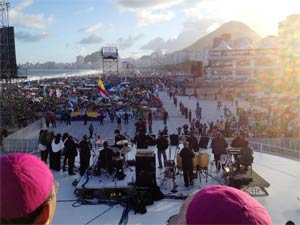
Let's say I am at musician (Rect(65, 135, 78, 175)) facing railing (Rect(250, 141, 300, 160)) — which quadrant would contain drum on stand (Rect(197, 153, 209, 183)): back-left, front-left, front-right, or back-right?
front-right

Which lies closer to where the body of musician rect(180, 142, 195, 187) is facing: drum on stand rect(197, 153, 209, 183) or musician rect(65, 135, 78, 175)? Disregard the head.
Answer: the drum on stand

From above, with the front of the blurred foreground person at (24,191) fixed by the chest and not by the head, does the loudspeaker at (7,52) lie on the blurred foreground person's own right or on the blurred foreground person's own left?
on the blurred foreground person's own left

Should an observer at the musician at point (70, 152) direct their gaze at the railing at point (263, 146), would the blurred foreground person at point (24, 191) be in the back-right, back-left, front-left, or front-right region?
back-right

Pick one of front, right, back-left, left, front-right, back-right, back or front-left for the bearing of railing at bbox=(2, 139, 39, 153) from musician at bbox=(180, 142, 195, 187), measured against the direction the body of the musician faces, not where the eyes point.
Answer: front-left

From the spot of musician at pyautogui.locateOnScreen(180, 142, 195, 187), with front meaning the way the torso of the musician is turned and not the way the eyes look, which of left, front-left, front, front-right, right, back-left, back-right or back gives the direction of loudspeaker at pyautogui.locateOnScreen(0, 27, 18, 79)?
front-left

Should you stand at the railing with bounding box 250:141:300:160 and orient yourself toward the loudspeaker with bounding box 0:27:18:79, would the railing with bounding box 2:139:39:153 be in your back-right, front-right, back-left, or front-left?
front-left

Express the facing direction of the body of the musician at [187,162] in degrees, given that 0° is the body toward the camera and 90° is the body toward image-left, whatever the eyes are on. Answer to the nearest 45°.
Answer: approximately 180°

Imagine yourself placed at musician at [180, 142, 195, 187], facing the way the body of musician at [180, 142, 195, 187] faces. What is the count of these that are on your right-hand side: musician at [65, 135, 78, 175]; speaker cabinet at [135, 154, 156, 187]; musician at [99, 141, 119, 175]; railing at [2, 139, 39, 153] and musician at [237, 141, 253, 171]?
1

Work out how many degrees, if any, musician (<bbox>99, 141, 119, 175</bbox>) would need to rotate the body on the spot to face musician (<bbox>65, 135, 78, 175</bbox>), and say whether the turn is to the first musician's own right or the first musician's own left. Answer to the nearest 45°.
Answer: approximately 90° to the first musician's own left

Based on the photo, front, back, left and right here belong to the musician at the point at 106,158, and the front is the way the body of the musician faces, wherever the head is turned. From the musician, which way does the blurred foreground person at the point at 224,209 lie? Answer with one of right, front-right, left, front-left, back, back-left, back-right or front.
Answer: back-right

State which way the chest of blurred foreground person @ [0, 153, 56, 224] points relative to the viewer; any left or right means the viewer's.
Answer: facing away from the viewer and to the right of the viewer

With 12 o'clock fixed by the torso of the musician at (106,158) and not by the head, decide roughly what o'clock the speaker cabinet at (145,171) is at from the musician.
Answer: The speaker cabinet is roughly at 3 o'clock from the musician.

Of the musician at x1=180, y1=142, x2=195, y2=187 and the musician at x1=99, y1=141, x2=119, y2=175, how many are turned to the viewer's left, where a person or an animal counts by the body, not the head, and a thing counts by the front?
0

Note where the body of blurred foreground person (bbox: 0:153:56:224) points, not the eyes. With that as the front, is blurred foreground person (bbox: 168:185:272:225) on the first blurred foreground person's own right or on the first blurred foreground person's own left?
on the first blurred foreground person's own right

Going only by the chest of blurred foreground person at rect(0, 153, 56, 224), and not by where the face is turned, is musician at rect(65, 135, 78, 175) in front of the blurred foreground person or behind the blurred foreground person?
in front

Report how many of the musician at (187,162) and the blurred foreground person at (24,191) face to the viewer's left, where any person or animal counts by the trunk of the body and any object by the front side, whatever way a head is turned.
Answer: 0

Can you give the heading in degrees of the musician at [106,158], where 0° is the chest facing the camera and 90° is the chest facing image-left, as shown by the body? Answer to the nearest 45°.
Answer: approximately 225°

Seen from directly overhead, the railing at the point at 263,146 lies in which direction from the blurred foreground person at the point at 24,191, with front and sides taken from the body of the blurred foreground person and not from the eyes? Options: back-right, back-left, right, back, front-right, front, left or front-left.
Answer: front

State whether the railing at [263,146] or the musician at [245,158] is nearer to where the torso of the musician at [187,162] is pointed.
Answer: the railing
